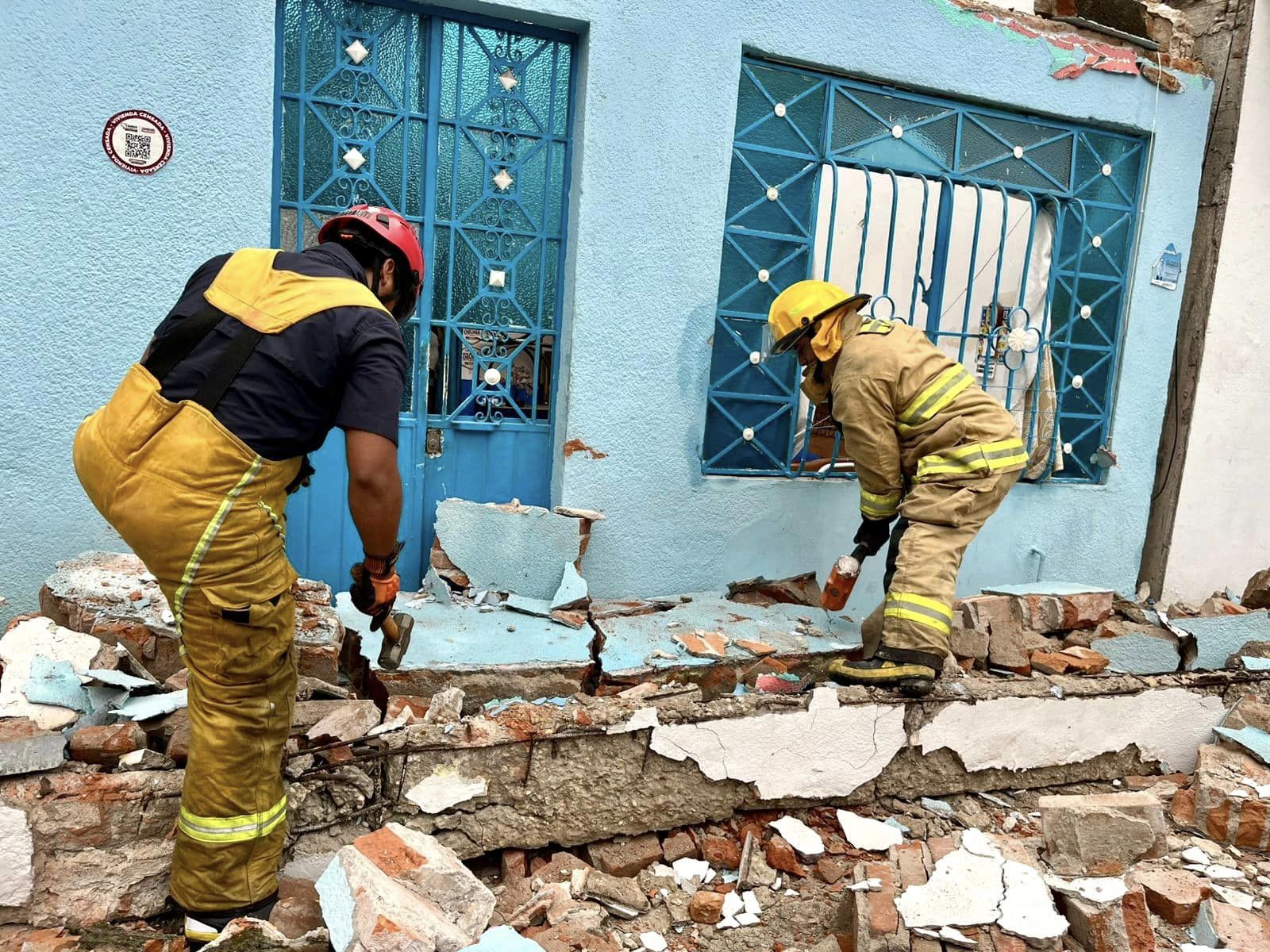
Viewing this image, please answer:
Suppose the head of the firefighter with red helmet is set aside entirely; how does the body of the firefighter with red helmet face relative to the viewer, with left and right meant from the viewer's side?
facing away from the viewer and to the right of the viewer

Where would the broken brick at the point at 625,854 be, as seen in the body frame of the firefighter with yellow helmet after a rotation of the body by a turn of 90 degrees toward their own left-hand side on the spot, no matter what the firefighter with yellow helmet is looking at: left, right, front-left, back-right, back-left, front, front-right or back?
front-right

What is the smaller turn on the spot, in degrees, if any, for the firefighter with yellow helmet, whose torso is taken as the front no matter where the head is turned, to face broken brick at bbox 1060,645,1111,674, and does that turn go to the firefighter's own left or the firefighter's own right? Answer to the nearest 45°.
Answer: approximately 135° to the firefighter's own right

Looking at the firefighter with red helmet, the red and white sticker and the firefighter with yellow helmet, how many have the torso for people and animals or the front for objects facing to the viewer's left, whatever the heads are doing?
1

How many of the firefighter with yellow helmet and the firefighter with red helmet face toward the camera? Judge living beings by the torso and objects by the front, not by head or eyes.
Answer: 0

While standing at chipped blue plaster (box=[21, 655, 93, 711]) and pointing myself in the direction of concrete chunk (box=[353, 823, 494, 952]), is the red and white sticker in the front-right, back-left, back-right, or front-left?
back-left

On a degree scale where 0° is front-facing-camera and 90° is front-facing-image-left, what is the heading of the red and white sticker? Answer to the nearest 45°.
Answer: approximately 0°

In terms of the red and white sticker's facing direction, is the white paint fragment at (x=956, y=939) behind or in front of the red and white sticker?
in front

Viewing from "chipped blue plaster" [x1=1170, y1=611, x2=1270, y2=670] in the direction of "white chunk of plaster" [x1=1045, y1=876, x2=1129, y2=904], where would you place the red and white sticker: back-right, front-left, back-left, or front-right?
front-right

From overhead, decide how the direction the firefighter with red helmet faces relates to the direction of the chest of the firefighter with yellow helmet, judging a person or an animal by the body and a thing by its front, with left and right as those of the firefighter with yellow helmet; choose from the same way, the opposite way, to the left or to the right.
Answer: to the right

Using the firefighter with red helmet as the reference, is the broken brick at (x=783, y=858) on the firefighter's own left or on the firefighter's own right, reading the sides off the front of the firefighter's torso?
on the firefighter's own right

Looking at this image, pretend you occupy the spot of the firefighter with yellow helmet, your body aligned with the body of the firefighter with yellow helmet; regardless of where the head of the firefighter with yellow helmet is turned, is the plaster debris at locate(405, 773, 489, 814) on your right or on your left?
on your left

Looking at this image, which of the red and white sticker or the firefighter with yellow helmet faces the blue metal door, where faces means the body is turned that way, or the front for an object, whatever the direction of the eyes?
the firefighter with yellow helmet

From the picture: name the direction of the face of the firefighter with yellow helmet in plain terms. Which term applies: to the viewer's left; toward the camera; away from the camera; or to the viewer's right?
to the viewer's left

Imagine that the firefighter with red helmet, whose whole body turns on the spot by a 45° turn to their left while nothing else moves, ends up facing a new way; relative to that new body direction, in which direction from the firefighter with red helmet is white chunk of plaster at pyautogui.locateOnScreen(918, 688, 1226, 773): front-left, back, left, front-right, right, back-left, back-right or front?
right
